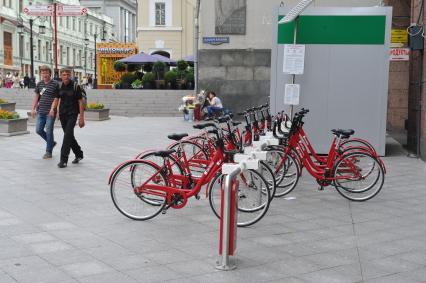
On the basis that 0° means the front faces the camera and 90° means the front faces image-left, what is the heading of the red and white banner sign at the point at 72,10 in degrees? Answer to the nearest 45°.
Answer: approximately 0°

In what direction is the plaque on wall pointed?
toward the camera

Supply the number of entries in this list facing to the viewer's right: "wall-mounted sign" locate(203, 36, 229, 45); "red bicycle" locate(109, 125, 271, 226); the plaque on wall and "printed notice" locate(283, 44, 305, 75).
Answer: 1

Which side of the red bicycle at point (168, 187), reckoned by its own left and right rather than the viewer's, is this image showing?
right

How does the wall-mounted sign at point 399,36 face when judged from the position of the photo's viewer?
facing the viewer

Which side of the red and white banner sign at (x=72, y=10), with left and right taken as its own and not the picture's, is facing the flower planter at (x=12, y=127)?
front

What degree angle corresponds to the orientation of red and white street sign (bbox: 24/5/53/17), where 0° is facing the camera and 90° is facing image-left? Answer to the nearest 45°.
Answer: approximately 0°

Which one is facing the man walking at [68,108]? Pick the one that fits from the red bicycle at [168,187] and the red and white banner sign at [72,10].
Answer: the red and white banner sign

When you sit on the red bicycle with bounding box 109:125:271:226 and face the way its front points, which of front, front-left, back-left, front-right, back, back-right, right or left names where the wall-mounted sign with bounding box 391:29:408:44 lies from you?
front-left

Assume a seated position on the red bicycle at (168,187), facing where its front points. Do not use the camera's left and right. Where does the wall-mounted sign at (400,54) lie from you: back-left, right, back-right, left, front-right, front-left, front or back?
front-left

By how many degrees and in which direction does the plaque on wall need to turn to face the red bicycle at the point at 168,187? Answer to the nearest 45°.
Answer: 0° — it already faces it
